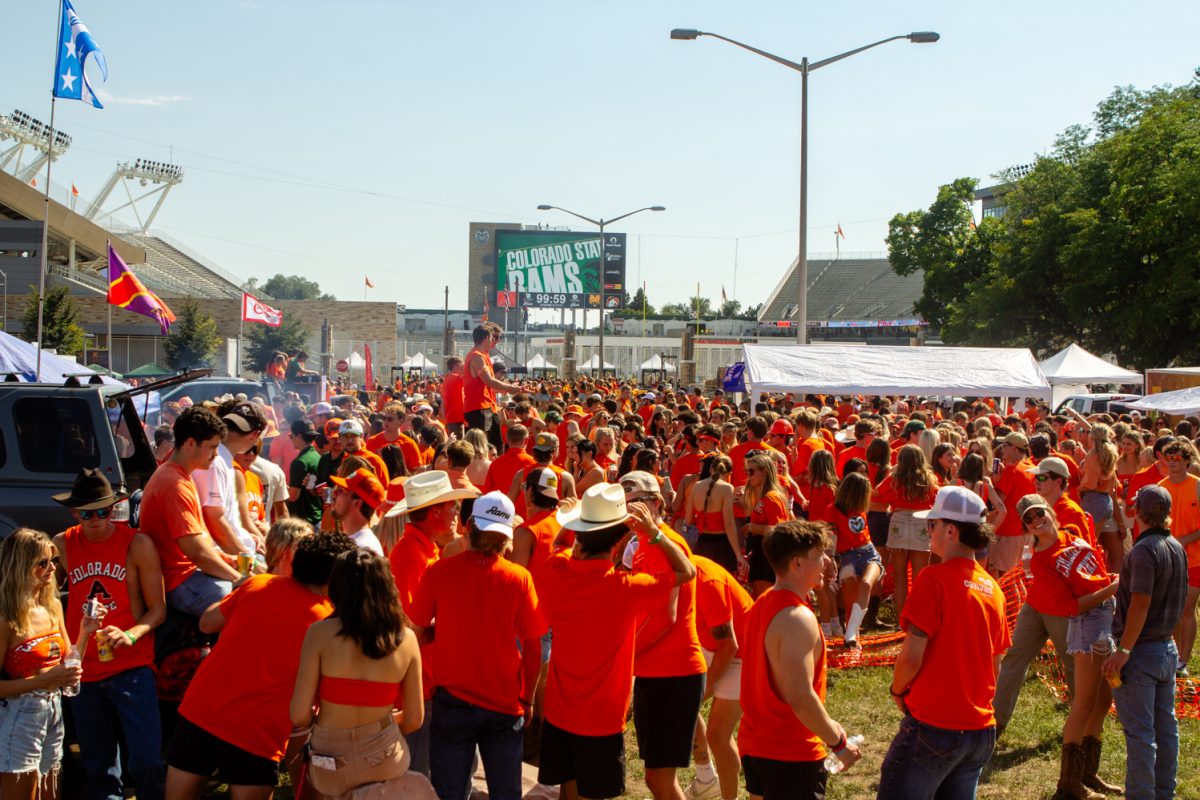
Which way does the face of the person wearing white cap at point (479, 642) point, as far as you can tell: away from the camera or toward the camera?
away from the camera

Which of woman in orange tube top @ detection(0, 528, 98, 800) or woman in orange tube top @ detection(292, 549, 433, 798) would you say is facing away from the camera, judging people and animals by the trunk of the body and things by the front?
woman in orange tube top @ detection(292, 549, 433, 798)

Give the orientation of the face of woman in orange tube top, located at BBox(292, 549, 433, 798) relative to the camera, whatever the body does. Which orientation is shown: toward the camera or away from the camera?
away from the camera

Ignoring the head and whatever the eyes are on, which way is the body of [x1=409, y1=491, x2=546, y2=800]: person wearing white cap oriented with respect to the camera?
away from the camera

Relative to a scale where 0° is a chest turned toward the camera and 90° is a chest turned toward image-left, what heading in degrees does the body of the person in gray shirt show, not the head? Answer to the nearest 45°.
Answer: approximately 135°

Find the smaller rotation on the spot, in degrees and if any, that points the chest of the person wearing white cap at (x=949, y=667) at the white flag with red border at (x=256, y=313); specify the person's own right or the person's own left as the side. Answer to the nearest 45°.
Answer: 0° — they already face it

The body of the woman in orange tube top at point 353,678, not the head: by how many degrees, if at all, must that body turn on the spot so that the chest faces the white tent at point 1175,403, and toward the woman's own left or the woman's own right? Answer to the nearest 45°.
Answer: approximately 45° to the woman's own right

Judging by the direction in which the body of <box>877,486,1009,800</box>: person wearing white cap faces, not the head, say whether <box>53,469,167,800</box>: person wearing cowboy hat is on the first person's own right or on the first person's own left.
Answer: on the first person's own left

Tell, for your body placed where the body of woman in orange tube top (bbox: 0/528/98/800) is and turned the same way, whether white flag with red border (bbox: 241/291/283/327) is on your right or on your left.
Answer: on your left

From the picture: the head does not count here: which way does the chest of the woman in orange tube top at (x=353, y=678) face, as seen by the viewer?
away from the camera
